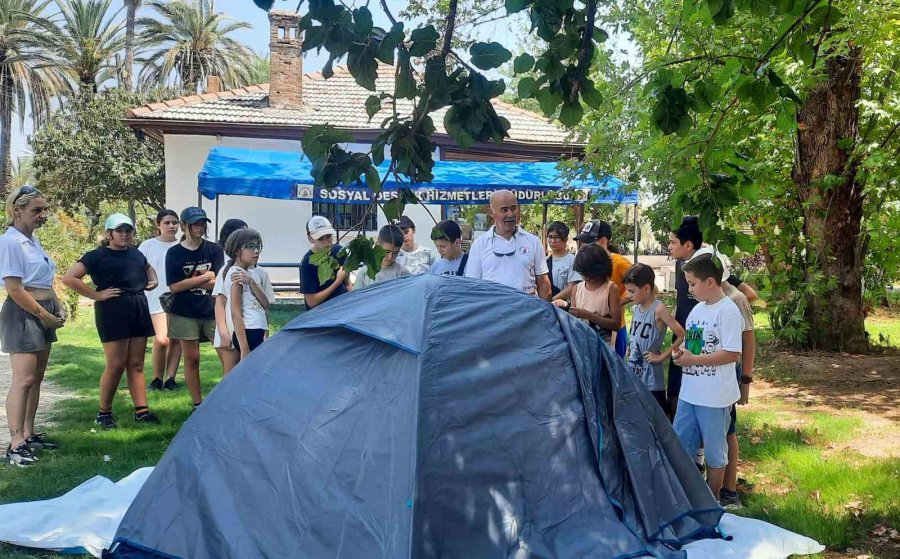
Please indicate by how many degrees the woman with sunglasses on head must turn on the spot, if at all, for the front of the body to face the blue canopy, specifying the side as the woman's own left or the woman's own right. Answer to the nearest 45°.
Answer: approximately 45° to the woman's own left

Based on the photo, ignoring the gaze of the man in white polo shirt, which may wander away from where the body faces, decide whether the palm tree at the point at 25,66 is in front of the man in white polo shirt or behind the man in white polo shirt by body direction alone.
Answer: behind

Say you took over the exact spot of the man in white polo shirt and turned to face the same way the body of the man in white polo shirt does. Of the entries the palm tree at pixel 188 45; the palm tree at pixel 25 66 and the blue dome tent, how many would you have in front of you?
1

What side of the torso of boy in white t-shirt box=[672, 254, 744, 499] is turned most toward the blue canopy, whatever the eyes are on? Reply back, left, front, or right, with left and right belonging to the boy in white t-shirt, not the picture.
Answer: right

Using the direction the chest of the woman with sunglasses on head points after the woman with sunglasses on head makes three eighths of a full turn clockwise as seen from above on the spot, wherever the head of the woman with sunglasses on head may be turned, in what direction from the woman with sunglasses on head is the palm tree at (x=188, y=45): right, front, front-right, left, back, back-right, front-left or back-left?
back-right

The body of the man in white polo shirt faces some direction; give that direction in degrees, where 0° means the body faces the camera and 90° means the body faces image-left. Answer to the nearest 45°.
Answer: approximately 0°

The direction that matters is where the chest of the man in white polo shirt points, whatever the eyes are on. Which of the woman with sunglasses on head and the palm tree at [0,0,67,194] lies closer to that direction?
the woman with sunglasses on head

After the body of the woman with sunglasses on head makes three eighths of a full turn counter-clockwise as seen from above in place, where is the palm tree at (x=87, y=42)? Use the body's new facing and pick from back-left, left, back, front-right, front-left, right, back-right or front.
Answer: front-right

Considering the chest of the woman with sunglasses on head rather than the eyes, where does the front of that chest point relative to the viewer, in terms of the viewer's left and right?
facing to the right of the viewer

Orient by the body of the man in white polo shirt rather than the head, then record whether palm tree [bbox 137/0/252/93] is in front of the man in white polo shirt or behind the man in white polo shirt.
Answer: behind

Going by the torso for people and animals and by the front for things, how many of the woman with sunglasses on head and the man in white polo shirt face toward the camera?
1

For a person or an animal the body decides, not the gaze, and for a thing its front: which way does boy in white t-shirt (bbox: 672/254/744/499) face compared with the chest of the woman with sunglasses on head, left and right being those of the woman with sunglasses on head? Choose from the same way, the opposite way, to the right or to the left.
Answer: the opposite way

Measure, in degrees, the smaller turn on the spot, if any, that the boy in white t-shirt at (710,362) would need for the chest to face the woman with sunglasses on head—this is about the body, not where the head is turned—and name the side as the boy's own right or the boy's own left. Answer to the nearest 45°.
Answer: approximately 45° to the boy's own right
